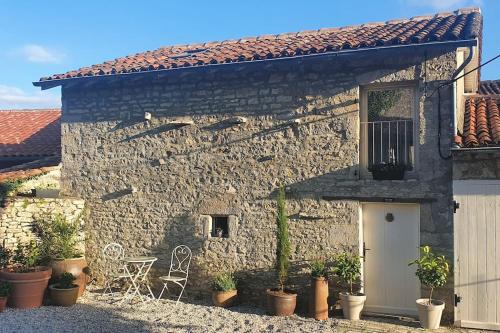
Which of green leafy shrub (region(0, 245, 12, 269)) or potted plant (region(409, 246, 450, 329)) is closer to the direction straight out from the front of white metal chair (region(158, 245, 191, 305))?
the green leafy shrub

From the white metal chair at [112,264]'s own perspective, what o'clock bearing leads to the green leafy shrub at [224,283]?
The green leafy shrub is roughly at 12 o'clock from the white metal chair.

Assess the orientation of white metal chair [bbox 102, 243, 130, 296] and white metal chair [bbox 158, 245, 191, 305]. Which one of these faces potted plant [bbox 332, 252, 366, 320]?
white metal chair [bbox 102, 243, 130, 296]

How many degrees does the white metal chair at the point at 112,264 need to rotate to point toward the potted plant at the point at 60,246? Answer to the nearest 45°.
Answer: approximately 135° to its right

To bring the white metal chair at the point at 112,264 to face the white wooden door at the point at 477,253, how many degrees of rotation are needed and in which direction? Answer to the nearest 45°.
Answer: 0° — it already faces it

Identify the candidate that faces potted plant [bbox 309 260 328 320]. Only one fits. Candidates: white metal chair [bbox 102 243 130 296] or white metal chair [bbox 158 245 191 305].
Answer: white metal chair [bbox 102 243 130 296]

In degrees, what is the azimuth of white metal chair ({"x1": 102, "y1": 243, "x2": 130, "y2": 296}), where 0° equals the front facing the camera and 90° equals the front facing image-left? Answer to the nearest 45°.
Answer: approximately 315°
